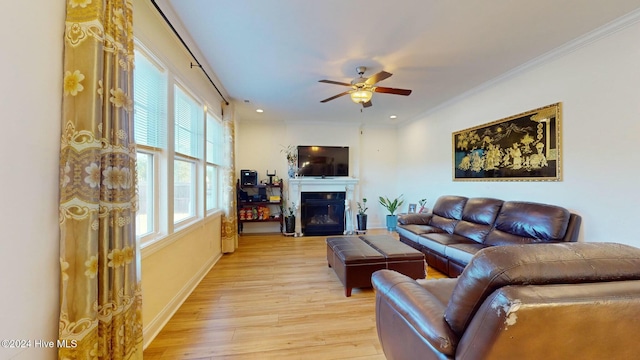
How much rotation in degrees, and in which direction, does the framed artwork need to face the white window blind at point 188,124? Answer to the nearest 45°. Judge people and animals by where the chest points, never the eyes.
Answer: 0° — it already faces it

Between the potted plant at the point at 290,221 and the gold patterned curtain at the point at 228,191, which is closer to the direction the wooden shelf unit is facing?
the gold patterned curtain

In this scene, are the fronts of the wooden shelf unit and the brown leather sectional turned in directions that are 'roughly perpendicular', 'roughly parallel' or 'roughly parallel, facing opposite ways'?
roughly perpendicular

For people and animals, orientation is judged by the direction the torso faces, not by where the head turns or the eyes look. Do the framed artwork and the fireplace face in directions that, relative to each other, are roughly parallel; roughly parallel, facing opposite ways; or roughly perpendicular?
roughly perpendicular

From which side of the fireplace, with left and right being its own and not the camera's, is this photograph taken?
front

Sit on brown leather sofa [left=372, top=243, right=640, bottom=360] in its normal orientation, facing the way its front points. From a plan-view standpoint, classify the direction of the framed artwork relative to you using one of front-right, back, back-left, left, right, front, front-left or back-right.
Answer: front-right

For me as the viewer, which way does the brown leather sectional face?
facing the viewer and to the left of the viewer

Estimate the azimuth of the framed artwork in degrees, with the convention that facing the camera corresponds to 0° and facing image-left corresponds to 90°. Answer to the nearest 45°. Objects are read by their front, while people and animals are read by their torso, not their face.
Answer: approximately 45°

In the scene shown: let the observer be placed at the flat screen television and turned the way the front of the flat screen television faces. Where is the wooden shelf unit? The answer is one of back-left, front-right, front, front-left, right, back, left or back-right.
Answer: right

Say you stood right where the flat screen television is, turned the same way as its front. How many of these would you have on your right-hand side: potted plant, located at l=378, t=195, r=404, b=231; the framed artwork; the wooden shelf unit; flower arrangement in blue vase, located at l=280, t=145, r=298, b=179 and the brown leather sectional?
2

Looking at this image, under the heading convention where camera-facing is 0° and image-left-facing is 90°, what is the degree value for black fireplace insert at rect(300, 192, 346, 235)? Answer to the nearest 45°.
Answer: approximately 0°

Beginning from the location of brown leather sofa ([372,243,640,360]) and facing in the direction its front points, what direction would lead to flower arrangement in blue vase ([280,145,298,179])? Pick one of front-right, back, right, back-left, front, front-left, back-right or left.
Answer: front

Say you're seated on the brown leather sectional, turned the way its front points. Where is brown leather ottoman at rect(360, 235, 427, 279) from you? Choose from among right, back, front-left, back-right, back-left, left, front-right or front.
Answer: front

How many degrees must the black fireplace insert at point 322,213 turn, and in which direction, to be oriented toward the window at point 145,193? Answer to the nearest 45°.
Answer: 0° — it already faces it

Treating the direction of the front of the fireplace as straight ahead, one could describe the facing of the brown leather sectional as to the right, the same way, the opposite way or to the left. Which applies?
to the right
